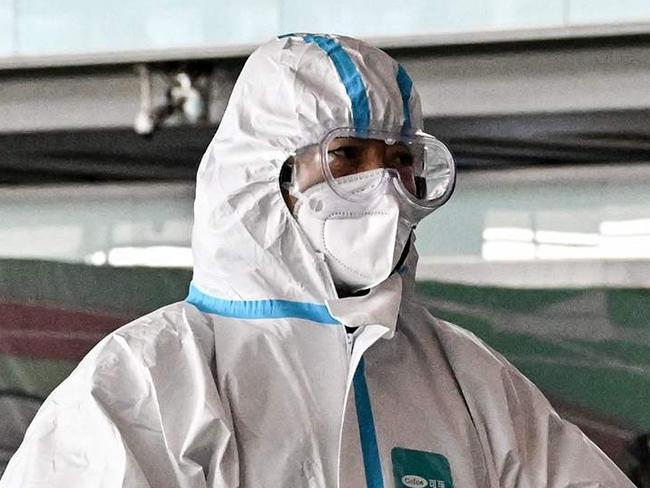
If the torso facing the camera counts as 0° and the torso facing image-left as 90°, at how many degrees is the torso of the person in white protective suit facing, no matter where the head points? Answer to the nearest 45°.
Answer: approximately 315°

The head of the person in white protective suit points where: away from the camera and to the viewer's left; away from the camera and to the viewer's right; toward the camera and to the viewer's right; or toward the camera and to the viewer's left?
toward the camera and to the viewer's right
